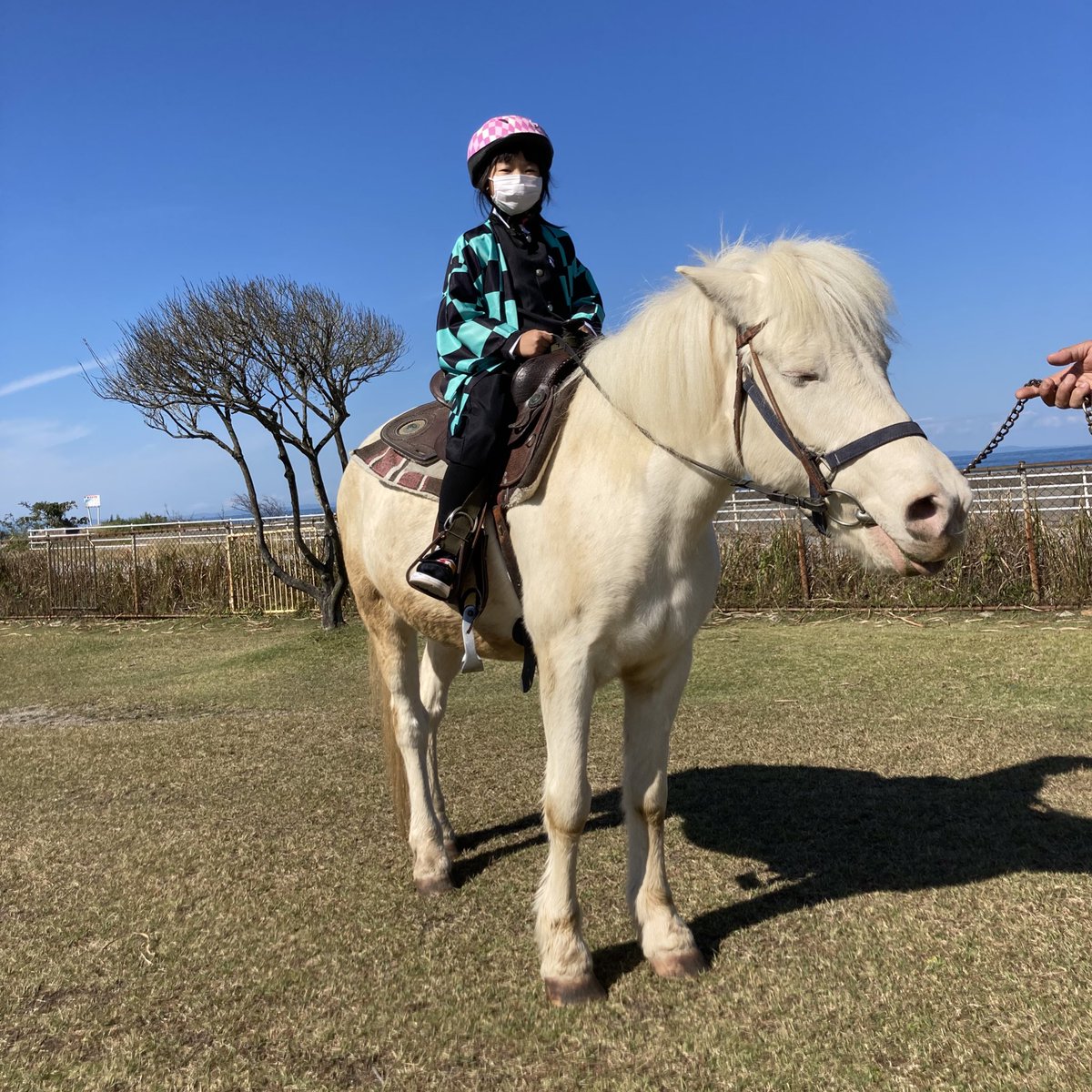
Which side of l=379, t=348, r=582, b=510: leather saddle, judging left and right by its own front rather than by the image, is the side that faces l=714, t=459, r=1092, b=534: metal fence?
left

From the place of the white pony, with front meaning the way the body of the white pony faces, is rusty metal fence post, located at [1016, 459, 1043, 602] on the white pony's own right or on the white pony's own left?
on the white pony's own left

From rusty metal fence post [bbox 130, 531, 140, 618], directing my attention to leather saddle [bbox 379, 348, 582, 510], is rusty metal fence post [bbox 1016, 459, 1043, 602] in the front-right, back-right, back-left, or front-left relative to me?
front-left

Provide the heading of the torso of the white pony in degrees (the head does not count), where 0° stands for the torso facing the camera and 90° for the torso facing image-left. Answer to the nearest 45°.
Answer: approximately 315°

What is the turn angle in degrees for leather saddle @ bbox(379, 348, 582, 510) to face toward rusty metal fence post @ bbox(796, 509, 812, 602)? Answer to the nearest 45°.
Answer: approximately 90° to its left

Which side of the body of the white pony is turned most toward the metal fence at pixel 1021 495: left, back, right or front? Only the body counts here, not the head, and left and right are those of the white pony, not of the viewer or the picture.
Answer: left

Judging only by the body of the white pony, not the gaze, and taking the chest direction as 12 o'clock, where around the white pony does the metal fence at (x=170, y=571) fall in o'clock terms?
The metal fence is roughly at 6 o'clock from the white pony.

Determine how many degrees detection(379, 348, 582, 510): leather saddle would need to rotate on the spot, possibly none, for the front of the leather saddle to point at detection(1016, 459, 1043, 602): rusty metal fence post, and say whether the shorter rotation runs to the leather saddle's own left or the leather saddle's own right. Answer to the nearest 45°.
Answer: approximately 90° to the leather saddle's own left

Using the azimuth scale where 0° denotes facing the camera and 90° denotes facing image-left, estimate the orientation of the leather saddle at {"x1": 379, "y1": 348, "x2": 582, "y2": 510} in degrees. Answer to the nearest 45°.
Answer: approximately 315°
